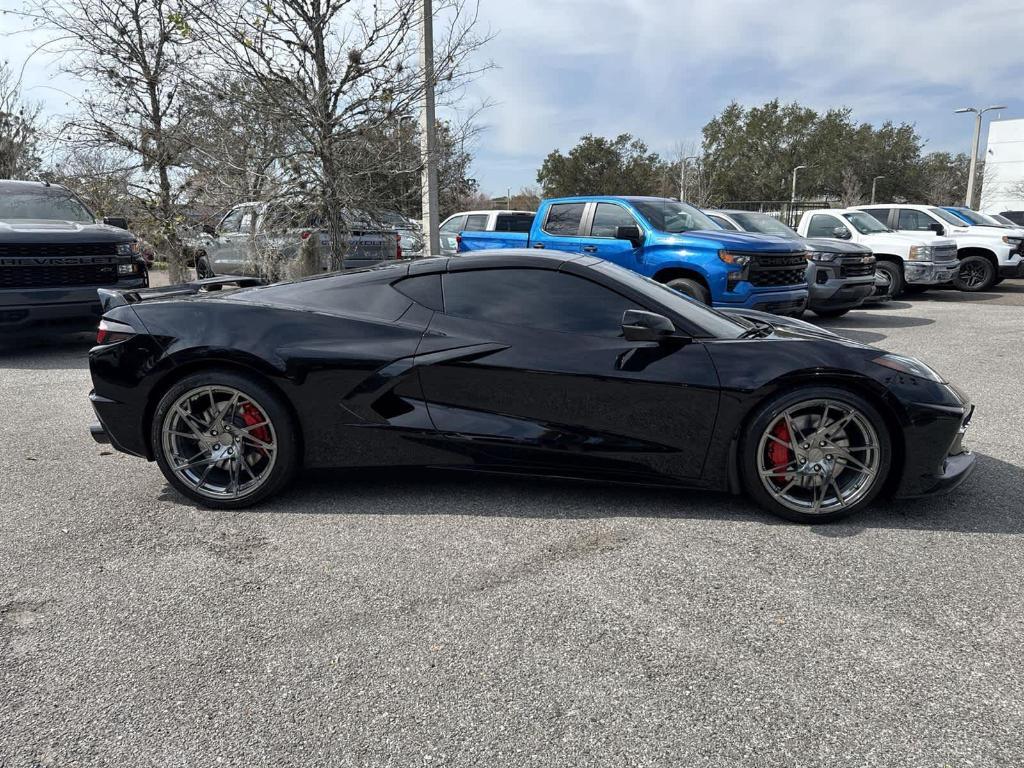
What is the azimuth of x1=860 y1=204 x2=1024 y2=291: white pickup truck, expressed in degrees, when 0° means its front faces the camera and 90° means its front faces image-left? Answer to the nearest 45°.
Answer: approximately 315°

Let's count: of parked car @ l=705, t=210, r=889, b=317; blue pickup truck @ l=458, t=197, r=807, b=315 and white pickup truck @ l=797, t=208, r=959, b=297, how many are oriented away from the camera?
0

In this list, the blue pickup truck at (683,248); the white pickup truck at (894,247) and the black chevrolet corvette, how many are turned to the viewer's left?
0

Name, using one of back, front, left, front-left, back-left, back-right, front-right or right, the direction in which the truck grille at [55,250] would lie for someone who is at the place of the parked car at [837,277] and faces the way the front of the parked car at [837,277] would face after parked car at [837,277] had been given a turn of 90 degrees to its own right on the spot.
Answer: front

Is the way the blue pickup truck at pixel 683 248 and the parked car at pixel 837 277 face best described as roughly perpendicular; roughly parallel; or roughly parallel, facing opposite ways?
roughly parallel

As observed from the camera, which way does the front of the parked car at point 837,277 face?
facing the viewer and to the right of the viewer

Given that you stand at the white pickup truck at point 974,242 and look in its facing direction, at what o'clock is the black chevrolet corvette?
The black chevrolet corvette is roughly at 2 o'clock from the white pickup truck.

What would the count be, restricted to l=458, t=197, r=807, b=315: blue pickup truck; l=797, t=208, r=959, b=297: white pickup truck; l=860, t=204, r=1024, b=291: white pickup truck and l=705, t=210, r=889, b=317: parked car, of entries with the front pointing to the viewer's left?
0

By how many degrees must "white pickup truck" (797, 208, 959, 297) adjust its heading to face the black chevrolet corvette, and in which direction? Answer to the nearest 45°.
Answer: approximately 45° to its right

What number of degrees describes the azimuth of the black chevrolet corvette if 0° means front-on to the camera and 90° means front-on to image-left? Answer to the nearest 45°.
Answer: approximately 270°

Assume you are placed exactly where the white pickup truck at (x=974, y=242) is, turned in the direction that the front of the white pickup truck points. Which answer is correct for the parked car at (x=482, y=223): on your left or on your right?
on your right

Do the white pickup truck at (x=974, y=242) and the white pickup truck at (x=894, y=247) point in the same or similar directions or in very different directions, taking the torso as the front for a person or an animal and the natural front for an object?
same or similar directions

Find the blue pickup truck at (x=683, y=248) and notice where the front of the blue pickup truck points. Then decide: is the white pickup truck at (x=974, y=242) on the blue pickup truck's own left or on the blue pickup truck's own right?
on the blue pickup truck's own left

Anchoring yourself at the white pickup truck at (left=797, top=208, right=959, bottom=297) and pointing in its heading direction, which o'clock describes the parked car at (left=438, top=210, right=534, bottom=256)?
The parked car is roughly at 4 o'clock from the white pickup truck.
